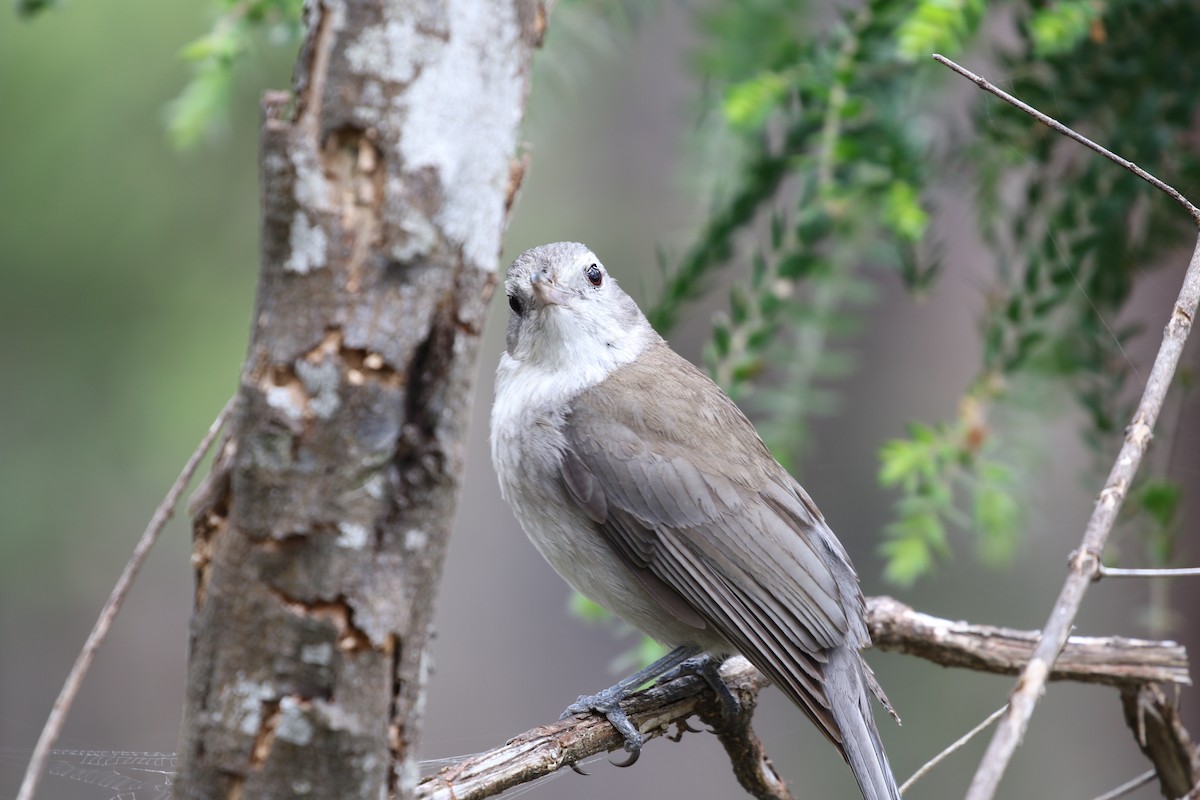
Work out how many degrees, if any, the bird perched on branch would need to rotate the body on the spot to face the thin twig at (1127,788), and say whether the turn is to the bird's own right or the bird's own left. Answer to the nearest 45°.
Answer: approximately 180°

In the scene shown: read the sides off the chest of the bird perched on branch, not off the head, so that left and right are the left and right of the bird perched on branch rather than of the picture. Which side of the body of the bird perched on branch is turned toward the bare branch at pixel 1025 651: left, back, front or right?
back

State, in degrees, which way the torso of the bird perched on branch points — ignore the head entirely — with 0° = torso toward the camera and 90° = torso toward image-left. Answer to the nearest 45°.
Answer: approximately 90°

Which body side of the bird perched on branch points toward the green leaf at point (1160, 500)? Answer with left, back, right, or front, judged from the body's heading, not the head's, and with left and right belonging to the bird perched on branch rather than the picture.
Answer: back

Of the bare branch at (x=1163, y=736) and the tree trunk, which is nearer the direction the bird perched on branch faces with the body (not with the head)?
the tree trunk
